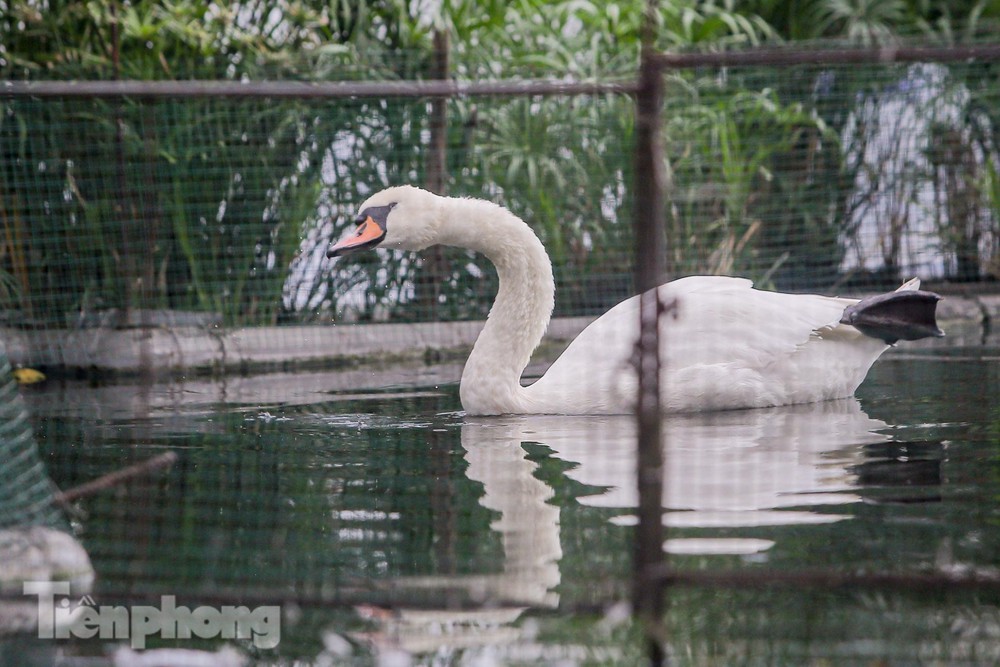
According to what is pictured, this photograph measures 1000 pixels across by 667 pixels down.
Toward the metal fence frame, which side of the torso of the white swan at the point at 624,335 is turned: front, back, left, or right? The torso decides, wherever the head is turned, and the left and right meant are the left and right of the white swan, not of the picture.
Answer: left

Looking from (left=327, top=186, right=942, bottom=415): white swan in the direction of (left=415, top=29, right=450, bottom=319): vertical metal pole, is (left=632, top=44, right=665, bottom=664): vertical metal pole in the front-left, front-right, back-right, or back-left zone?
back-left

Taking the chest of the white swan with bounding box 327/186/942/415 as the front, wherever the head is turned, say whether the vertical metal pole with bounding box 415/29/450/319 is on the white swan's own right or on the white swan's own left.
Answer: on the white swan's own right

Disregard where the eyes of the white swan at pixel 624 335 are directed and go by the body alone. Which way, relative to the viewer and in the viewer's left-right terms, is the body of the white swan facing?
facing to the left of the viewer

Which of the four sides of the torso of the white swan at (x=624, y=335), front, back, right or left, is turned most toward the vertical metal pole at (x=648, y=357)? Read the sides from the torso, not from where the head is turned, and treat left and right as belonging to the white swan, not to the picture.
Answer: left
